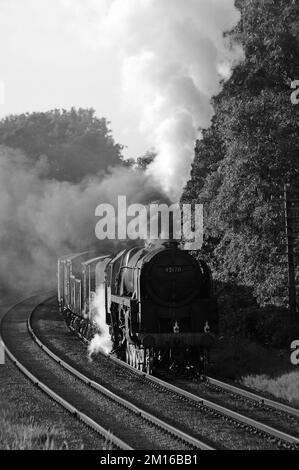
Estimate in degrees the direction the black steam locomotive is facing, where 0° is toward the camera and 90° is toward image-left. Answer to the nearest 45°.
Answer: approximately 315°

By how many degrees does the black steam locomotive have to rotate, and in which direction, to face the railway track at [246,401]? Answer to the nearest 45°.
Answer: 0° — it already faces it

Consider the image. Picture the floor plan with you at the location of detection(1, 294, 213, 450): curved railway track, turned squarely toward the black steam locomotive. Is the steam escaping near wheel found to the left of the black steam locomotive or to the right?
left
